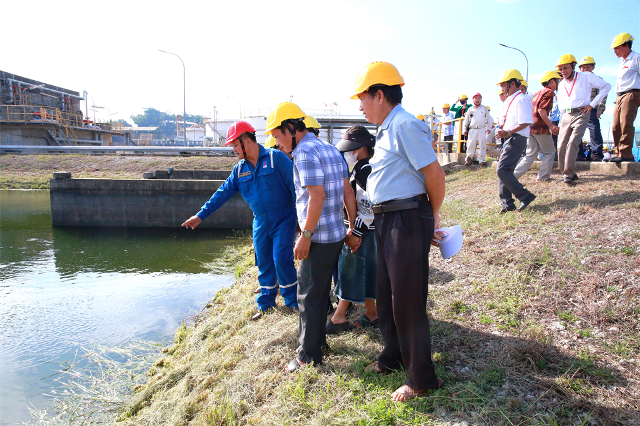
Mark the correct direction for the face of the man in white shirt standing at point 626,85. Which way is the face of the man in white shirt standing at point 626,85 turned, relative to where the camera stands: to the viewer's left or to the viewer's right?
to the viewer's left

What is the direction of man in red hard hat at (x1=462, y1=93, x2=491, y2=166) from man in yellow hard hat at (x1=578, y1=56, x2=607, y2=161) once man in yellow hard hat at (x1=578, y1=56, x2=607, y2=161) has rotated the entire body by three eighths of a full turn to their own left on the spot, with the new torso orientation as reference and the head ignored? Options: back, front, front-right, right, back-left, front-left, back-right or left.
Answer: back-left

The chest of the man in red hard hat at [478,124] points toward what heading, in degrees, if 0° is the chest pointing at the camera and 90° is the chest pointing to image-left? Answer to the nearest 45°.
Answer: approximately 0°

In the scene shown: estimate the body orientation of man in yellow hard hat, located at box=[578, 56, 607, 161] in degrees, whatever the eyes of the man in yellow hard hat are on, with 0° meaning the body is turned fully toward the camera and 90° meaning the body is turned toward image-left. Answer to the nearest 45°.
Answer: approximately 45°

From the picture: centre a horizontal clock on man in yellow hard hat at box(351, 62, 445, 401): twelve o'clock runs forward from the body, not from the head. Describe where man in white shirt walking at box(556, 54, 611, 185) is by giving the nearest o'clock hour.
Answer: The man in white shirt walking is roughly at 4 o'clock from the man in yellow hard hat.

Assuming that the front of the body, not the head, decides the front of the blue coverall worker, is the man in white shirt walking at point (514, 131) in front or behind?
behind

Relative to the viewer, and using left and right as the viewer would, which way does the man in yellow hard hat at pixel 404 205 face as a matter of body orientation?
facing to the left of the viewer
